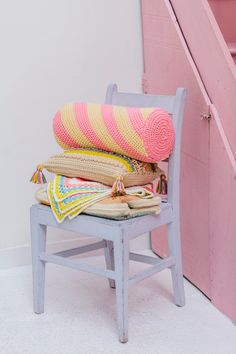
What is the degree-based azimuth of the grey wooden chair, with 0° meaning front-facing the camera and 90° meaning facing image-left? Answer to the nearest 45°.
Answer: approximately 45°
